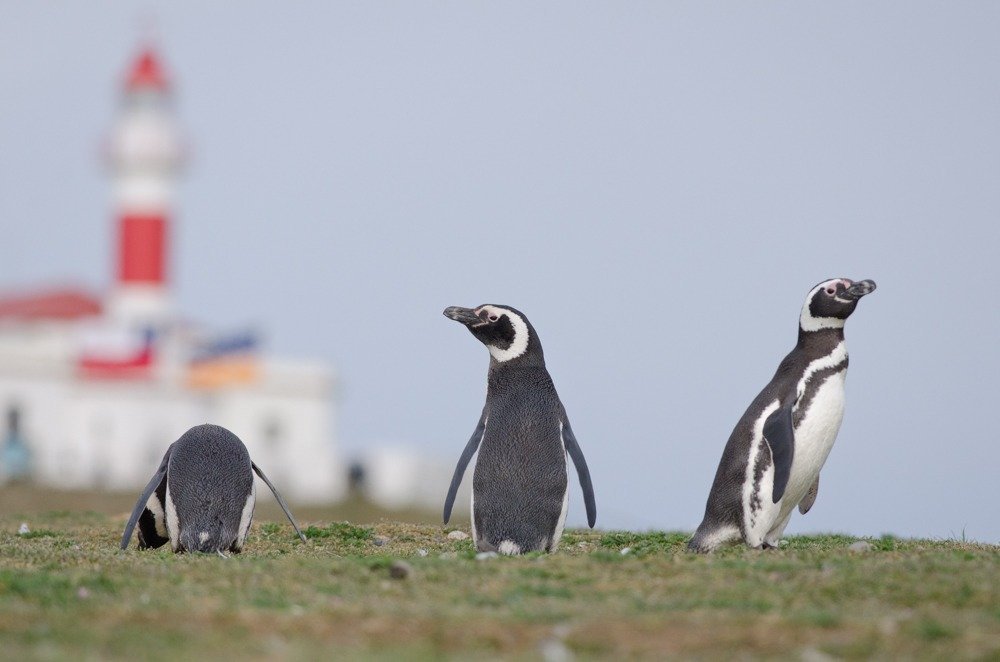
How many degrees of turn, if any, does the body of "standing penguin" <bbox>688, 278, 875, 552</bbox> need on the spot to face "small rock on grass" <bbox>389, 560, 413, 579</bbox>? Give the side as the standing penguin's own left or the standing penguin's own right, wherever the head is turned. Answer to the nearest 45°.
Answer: approximately 135° to the standing penguin's own right

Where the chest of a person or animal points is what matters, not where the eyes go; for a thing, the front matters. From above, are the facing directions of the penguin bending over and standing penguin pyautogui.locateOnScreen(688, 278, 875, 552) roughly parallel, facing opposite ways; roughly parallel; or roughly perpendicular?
roughly perpendicular

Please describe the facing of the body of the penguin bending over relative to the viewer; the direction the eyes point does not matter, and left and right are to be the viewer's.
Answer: facing away from the viewer

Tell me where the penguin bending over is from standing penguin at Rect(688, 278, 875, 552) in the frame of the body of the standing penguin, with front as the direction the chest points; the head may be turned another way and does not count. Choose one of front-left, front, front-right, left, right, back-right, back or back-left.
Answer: back

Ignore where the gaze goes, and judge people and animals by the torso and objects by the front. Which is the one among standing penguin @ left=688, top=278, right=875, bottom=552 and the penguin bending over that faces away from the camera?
the penguin bending over

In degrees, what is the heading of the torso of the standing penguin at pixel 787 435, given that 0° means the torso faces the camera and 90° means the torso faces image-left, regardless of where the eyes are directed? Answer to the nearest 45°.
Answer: approximately 270°
